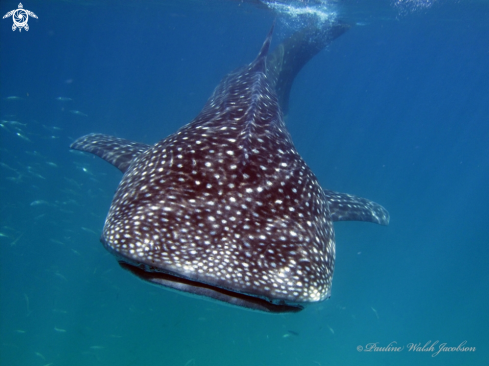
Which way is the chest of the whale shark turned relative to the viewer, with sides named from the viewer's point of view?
facing the viewer
